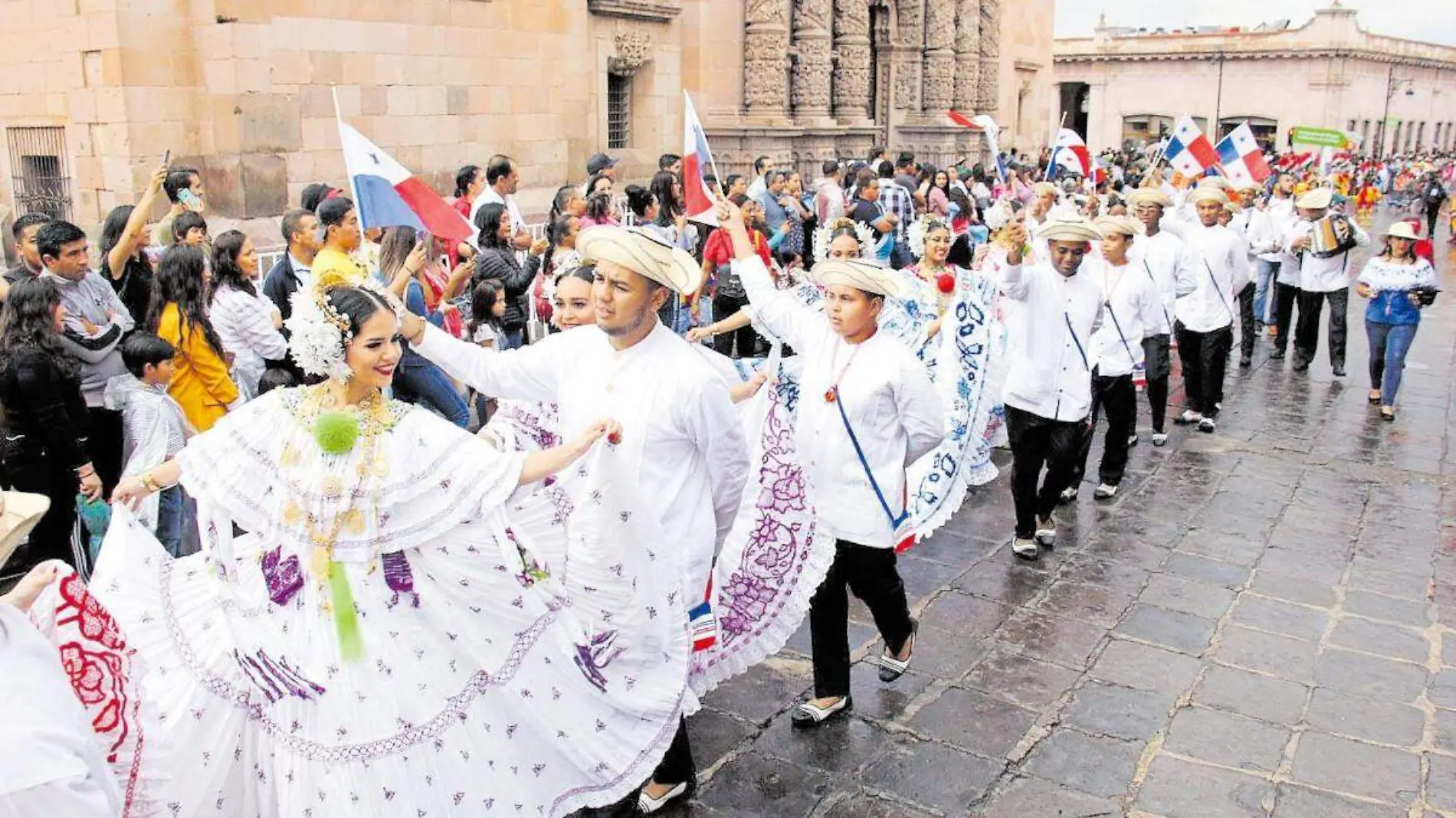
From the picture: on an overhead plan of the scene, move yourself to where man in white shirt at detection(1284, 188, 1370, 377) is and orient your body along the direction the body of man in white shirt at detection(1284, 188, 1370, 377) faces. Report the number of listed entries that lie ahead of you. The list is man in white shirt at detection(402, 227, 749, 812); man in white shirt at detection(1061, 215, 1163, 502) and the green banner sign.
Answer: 2

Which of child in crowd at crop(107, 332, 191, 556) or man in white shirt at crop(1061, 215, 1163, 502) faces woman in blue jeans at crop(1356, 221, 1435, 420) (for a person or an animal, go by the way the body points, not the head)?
the child in crowd

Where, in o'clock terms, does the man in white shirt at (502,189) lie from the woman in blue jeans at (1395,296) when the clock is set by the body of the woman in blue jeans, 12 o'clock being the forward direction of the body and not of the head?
The man in white shirt is roughly at 2 o'clock from the woman in blue jeans.

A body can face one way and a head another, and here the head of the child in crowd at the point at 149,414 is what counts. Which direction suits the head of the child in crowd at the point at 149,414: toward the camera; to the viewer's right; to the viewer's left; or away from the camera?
to the viewer's right

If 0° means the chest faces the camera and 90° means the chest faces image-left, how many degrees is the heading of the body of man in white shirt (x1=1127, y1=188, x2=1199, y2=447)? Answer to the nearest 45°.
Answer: approximately 45°

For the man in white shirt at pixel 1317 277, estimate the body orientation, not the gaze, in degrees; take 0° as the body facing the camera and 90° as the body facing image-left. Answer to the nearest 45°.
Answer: approximately 0°

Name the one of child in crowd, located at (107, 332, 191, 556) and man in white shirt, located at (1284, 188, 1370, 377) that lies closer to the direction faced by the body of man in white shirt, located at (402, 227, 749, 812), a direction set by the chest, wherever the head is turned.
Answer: the child in crowd

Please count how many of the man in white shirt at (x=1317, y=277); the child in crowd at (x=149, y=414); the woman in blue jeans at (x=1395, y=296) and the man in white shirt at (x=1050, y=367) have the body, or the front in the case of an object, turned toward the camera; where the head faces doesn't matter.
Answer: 3
